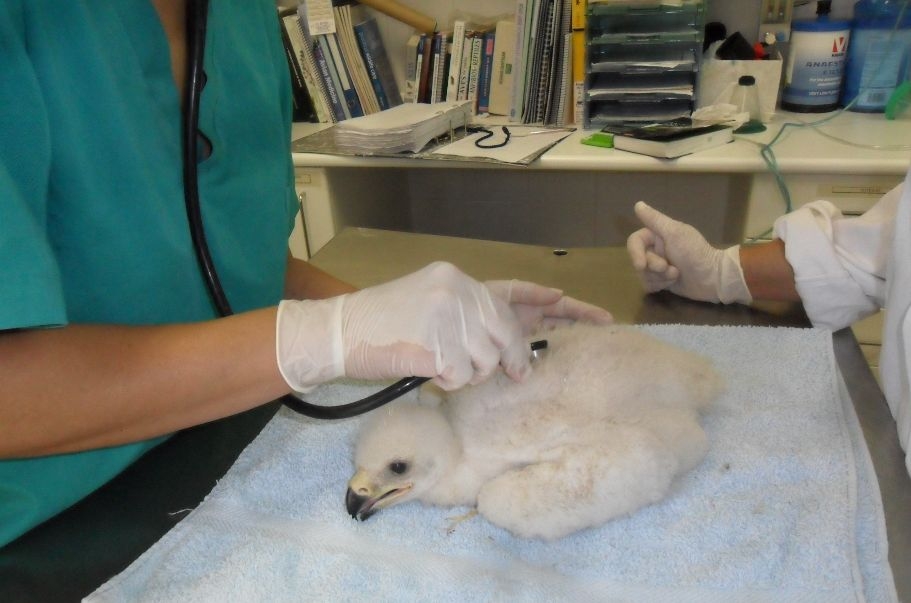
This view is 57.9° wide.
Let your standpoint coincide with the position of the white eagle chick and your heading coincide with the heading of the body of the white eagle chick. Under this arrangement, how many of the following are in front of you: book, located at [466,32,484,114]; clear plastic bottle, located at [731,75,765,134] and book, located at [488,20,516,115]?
0

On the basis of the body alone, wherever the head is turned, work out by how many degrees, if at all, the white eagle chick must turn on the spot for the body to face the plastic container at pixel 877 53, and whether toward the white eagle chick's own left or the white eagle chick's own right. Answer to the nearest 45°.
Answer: approximately 180°

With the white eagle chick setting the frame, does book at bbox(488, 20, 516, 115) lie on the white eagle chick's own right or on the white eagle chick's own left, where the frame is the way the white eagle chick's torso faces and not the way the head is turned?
on the white eagle chick's own right

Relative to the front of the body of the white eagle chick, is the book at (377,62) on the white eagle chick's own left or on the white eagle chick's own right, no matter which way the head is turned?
on the white eagle chick's own right

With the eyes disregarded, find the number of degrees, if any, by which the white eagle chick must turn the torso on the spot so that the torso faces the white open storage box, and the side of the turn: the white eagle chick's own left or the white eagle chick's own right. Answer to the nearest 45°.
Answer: approximately 135° to the white eagle chick's own right

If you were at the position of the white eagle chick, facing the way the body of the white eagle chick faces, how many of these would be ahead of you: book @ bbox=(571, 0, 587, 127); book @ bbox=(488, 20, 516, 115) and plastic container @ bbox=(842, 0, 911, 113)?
0

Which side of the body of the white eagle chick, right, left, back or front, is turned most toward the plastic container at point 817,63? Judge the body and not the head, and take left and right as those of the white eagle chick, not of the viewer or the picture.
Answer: back

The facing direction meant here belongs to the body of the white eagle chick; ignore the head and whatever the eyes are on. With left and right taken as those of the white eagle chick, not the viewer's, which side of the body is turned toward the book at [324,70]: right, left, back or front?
right

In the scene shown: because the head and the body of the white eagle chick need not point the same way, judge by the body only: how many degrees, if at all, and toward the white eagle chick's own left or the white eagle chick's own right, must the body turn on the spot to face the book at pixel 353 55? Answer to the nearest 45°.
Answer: approximately 135° to the white eagle chick's own right

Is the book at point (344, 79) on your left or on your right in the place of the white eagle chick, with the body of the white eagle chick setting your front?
on your right

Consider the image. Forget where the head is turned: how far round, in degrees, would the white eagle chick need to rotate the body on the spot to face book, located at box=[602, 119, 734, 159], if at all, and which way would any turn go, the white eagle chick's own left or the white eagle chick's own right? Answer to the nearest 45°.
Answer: approximately 135° to the white eagle chick's own right

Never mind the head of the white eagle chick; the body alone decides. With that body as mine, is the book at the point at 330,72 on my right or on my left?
on my right

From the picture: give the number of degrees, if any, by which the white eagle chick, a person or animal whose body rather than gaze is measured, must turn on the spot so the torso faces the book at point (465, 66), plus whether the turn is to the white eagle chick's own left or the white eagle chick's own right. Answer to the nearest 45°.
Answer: approximately 135° to the white eagle chick's own right

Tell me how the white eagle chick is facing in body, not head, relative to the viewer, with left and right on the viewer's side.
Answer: facing the viewer and to the left of the viewer
